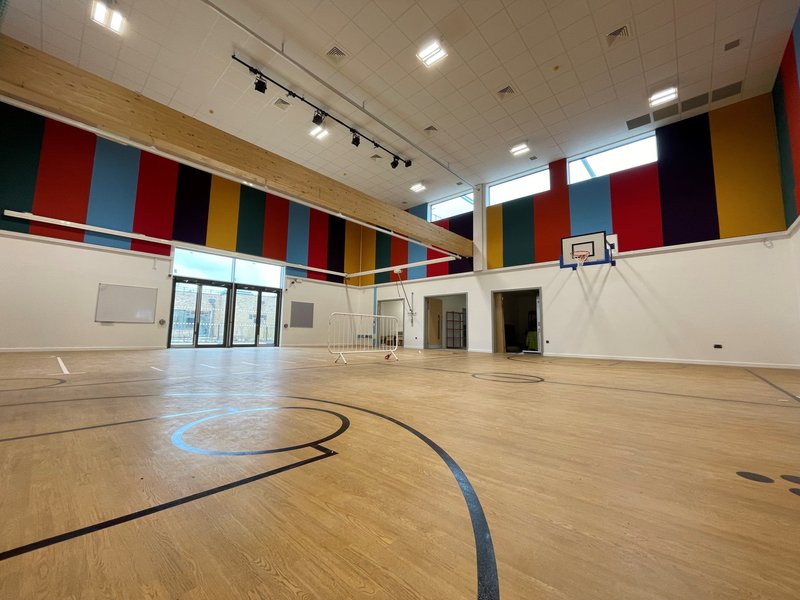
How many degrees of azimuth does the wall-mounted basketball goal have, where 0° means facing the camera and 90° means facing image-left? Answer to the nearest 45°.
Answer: approximately 45°

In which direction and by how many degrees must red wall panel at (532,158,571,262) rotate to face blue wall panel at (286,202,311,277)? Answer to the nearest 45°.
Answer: approximately 45° to its right

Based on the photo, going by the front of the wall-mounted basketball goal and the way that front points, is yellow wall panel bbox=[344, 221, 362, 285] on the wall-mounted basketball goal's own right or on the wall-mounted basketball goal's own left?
on the wall-mounted basketball goal's own right

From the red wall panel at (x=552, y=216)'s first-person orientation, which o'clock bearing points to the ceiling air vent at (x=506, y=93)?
The ceiling air vent is roughly at 11 o'clock from the red wall panel.

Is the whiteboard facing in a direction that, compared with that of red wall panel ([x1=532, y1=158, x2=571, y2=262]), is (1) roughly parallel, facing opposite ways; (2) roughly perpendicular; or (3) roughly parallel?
roughly perpendicular

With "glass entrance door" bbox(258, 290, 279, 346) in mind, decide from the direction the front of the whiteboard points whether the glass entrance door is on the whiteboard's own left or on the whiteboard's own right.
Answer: on the whiteboard's own left

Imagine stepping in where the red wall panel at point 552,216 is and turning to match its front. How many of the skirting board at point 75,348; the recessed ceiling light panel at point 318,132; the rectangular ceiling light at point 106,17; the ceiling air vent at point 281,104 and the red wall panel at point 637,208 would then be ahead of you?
4
